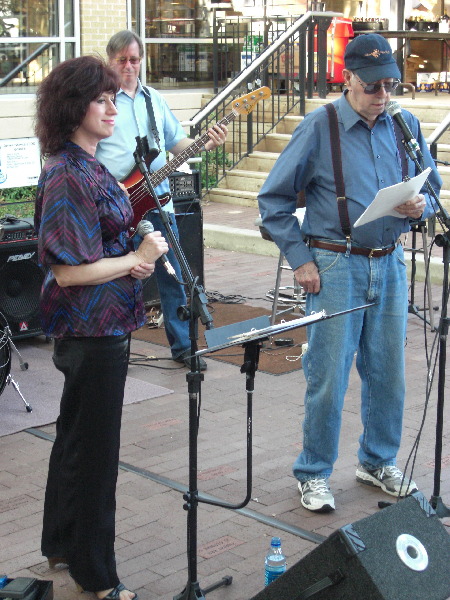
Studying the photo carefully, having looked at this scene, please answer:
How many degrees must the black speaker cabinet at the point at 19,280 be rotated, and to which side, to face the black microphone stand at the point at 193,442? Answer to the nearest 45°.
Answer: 0° — it already faces it

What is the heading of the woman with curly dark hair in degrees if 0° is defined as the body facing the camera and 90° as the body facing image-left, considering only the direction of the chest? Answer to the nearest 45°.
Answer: approximately 270°

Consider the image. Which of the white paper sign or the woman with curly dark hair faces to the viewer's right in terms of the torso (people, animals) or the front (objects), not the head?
the woman with curly dark hair

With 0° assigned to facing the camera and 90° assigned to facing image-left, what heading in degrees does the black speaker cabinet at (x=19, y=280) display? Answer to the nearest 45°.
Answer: approximately 0°
